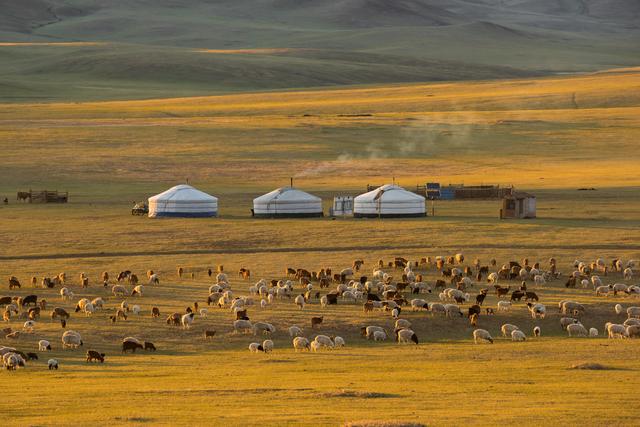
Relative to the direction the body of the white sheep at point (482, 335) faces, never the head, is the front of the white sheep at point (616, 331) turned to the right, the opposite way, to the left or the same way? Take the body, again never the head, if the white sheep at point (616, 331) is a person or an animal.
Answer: the opposite way

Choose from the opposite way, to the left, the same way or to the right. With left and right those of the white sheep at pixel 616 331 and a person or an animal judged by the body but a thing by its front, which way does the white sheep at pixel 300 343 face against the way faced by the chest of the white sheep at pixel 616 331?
the opposite way

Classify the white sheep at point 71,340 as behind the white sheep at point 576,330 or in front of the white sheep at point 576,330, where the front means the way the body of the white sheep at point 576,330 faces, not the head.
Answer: behind

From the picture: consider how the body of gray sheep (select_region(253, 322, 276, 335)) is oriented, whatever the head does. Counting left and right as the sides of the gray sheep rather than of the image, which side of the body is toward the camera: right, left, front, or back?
right

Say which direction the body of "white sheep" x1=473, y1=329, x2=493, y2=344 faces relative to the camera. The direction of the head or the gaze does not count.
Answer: to the viewer's right

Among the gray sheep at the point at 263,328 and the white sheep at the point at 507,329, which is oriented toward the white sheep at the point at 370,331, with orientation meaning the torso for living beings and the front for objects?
the gray sheep at the point at 263,328

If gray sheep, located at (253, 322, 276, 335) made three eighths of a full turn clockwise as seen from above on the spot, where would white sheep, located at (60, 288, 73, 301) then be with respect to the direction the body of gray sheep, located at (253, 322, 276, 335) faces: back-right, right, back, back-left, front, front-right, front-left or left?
right

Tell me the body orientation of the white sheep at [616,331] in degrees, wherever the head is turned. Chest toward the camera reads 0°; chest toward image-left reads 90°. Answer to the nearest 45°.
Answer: approximately 90°

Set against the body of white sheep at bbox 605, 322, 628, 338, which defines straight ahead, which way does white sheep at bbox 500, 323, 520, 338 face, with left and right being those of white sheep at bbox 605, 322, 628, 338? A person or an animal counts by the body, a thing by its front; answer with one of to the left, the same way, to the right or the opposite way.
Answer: the same way
